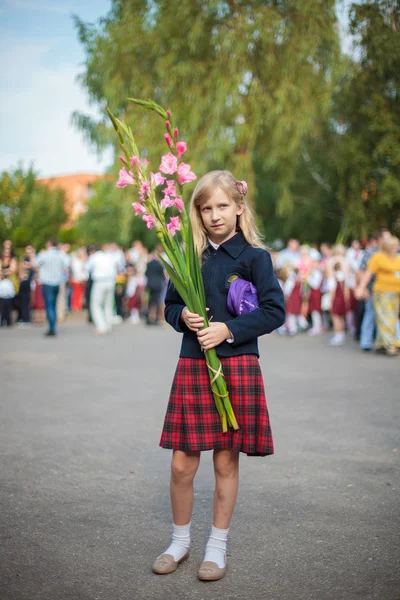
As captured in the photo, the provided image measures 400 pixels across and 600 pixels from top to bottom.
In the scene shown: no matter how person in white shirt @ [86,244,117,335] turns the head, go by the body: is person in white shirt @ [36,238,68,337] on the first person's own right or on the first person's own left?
on the first person's own left

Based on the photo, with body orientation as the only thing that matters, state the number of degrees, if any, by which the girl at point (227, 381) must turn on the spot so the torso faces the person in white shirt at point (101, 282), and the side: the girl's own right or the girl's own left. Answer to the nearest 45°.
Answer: approximately 135° to the girl's own right

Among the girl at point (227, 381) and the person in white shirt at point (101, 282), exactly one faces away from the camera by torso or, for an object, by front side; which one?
the person in white shirt

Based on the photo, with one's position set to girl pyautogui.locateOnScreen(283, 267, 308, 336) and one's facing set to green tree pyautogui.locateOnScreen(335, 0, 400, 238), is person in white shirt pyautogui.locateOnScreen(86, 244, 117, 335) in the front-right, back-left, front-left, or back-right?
back-left

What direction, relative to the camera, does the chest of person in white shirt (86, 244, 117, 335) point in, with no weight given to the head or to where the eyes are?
away from the camera

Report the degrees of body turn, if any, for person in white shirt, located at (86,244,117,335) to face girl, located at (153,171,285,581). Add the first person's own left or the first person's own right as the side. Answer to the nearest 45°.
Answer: approximately 180°

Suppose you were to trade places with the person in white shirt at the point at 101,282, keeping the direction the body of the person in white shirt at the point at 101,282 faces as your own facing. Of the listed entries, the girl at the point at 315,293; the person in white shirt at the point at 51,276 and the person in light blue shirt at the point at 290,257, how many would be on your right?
2

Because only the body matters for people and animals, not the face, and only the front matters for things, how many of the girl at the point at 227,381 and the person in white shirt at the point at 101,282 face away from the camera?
1
